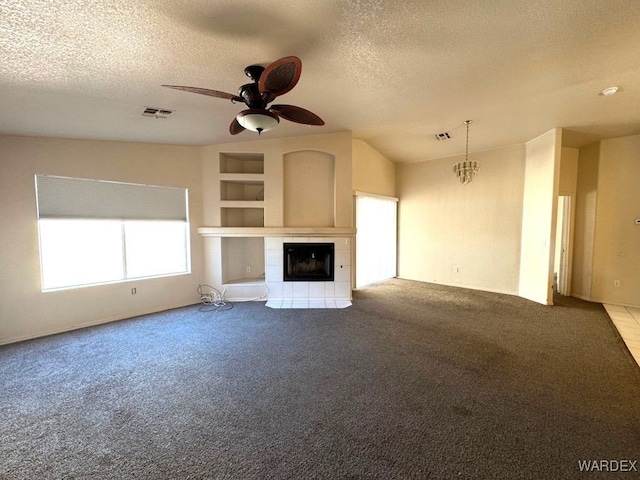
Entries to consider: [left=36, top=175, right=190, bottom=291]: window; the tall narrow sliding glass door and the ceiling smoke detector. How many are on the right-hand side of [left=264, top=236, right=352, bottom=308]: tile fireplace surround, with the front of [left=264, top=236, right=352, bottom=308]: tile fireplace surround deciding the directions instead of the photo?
1

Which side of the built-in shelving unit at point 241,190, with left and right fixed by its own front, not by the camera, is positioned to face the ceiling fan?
front

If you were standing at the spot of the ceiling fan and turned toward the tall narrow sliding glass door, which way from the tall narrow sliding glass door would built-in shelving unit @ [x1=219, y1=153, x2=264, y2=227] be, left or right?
left

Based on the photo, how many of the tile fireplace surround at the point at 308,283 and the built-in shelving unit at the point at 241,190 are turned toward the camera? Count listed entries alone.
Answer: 2

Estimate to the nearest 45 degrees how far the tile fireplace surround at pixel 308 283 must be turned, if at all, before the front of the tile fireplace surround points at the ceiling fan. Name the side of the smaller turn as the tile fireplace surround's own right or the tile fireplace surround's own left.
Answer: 0° — it already faces it

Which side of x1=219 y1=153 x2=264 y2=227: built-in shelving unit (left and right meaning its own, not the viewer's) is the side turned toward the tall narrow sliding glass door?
left

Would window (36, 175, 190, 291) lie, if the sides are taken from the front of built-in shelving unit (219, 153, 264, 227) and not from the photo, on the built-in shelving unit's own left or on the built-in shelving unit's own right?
on the built-in shelving unit's own right

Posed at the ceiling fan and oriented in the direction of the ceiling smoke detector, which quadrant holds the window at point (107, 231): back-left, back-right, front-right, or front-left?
back-left

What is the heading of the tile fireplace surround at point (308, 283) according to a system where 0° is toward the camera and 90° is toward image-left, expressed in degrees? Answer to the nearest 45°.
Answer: approximately 0°

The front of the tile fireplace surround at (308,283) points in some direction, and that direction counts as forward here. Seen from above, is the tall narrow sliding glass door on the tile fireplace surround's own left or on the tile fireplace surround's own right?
on the tile fireplace surround's own left
